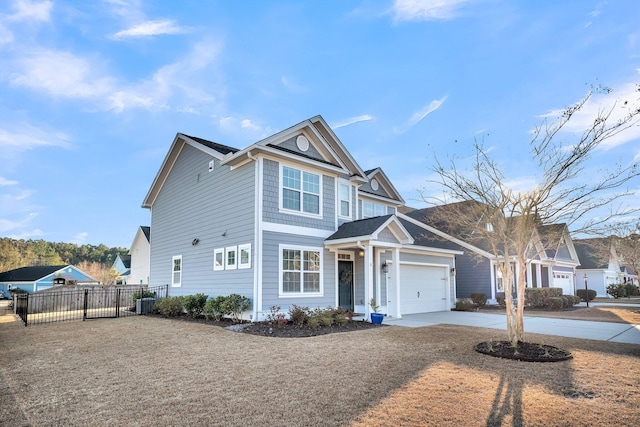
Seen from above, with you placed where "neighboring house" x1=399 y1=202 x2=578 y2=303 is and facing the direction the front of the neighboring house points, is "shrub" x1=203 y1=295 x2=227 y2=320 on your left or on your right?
on your right

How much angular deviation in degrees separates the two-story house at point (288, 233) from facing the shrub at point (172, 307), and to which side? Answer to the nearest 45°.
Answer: approximately 135° to its right

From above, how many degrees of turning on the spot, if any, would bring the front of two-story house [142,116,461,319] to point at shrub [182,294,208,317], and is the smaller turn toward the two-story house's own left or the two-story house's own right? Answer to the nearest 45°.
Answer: approximately 135° to the two-story house's own right

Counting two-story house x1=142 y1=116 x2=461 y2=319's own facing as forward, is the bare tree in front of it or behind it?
in front

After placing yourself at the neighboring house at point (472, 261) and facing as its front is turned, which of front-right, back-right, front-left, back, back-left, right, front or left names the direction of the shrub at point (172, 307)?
right

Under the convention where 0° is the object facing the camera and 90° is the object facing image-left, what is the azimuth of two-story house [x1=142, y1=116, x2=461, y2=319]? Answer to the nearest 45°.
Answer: approximately 315°

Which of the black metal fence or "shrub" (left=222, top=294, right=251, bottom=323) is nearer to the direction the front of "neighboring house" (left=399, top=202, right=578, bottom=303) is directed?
the shrub

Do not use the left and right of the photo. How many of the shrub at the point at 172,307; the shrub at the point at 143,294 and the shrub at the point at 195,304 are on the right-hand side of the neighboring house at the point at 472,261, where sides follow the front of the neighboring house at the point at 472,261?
3

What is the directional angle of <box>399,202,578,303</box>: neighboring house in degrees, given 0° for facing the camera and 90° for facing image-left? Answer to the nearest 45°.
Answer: approximately 315°

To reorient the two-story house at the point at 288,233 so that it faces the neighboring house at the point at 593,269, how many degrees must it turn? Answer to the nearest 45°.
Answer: approximately 90° to its left

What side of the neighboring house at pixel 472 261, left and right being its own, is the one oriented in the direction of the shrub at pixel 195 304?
right
